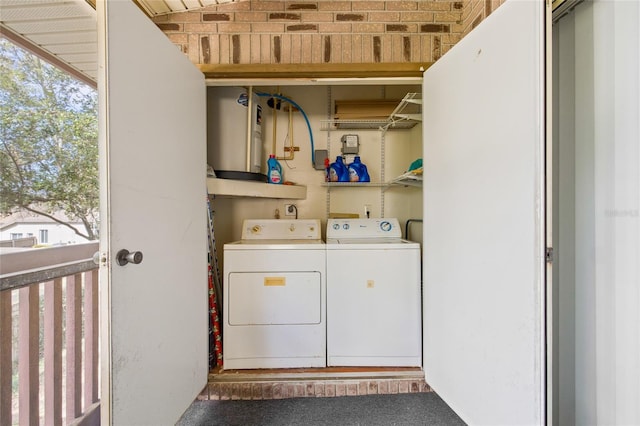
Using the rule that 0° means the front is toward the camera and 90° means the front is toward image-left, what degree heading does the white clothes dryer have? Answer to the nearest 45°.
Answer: approximately 0°

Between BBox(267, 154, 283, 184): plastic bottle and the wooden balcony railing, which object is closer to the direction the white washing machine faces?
the wooden balcony railing

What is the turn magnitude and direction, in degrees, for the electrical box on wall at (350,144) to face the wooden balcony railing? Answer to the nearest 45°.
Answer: approximately 45° to its right

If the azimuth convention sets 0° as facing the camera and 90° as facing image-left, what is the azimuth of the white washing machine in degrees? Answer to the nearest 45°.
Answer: approximately 0°
